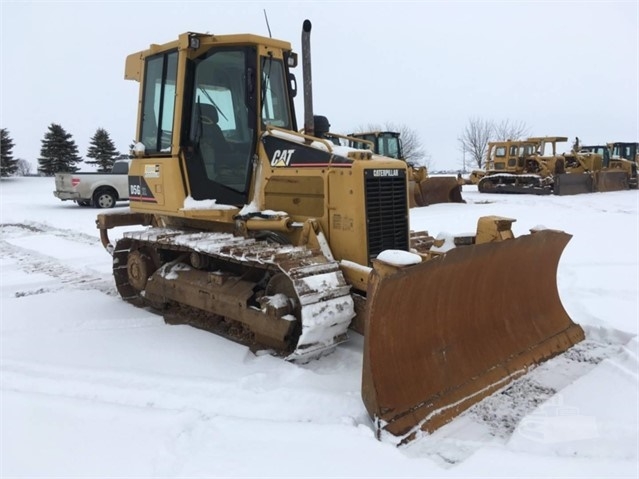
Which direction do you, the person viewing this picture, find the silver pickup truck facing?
facing away from the viewer and to the right of the viewer

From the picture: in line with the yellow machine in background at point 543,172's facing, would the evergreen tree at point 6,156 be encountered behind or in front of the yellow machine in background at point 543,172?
behind

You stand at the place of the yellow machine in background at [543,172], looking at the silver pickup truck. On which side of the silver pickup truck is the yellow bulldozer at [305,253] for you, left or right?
left

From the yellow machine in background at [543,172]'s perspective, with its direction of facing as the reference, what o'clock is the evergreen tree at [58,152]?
The evergreen tree is roughly at 5 o'clock from the yellow machine in background.

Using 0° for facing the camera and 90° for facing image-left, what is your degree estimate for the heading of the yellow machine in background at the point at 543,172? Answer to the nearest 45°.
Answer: approximately 315°

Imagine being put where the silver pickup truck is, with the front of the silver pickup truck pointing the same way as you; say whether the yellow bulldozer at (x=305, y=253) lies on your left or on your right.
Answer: on your right

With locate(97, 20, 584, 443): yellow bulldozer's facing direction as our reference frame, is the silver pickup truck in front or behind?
behind

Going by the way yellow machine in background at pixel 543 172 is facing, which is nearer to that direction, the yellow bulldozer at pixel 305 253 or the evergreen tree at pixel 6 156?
the yellow bulldozer

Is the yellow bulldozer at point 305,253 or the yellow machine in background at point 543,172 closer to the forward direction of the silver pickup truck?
the yellow machine in background

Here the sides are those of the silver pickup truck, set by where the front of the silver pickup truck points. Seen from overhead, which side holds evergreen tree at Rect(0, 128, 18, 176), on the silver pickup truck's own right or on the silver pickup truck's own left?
on the silver pickup truck's own left
